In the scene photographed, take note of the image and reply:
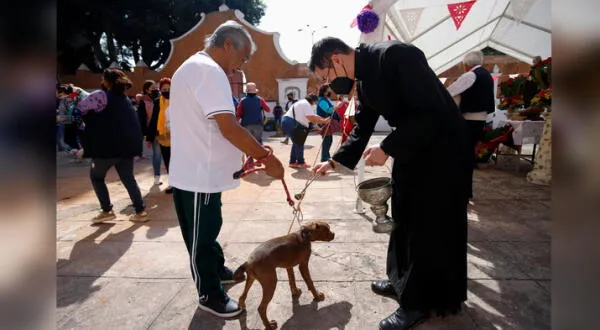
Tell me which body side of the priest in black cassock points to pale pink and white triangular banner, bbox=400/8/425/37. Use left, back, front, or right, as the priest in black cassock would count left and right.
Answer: right

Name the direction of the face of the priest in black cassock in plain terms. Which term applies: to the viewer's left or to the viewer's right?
to the viewer's left

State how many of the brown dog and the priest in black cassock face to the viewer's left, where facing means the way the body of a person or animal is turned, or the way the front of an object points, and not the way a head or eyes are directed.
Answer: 1

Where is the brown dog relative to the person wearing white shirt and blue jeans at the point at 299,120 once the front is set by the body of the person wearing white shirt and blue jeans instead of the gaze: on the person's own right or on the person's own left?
on the person's own right

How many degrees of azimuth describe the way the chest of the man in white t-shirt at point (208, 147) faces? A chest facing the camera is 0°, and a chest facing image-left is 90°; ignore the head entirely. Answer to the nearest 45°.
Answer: approximately 270°

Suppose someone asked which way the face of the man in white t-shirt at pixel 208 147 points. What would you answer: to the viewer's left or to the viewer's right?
to the viewer's right

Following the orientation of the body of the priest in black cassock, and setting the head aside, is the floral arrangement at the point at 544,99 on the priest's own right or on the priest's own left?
on the priest's own right

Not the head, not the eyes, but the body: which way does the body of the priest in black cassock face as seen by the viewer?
to the viewer's left

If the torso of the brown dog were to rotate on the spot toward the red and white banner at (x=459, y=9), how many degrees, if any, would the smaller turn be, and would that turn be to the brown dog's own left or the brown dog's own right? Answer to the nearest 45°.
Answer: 0° — it already faces it

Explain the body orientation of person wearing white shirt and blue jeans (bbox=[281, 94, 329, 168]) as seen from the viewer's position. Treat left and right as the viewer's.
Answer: facing to the right of the viewer

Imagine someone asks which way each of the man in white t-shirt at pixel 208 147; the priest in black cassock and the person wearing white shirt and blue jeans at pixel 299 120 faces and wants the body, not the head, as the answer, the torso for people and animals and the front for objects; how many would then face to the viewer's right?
2
